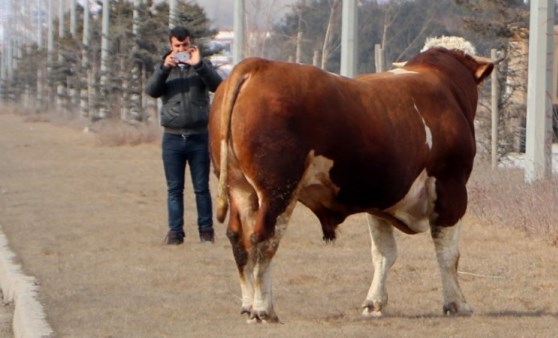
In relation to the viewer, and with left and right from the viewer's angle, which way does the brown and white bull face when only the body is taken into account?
facing away from the viewer and to the right of the viewer

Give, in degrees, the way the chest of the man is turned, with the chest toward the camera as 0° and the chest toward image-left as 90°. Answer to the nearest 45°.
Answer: approximately 0°

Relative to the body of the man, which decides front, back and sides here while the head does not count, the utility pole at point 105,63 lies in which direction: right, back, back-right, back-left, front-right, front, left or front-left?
back

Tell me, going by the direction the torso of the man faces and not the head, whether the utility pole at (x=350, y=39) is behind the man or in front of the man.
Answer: behind

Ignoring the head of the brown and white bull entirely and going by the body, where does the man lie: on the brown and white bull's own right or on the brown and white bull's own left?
on the brown and white bull's own left

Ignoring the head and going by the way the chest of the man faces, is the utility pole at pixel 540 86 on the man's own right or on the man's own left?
on the man's own left

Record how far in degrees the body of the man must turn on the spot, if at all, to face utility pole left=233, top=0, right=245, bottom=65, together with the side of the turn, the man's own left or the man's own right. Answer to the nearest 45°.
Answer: approximately 180°

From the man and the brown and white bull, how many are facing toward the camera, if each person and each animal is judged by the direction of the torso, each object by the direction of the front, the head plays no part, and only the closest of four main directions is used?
1

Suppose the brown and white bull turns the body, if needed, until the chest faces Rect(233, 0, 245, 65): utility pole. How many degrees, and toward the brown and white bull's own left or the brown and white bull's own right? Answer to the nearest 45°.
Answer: approximately 45° to the brown and white bull's own left

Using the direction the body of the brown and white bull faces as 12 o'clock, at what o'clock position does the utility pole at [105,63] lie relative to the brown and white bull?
The utility pole is roughly at 10 o'clock from the brown and white bull.

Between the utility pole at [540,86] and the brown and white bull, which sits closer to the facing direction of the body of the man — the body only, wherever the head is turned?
the brown and white bull
